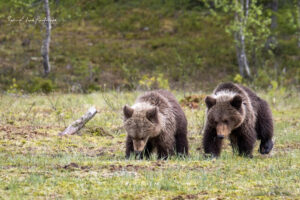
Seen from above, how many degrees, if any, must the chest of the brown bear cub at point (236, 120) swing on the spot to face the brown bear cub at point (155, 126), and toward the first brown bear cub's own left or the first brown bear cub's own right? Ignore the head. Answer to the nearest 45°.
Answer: approximately 45° to the first brown bear cub's own right

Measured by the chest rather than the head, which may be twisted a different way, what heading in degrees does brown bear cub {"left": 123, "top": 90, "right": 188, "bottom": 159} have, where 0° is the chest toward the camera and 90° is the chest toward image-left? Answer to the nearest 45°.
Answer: approximately 45°

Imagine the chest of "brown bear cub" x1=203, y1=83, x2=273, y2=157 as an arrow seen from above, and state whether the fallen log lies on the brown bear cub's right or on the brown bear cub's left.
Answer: on the brown bear cub's right

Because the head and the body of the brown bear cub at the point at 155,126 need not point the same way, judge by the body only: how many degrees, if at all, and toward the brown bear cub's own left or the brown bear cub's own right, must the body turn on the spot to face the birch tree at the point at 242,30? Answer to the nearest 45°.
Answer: approximately 135° to the brown bear cub's own right

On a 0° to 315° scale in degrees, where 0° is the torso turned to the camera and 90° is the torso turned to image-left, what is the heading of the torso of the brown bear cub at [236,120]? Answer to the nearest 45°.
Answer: approximately 45°

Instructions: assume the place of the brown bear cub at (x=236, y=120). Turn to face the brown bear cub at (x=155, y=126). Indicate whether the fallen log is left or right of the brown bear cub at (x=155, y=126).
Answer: right

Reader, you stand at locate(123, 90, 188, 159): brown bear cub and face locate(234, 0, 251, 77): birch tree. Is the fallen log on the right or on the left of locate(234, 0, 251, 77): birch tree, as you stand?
left

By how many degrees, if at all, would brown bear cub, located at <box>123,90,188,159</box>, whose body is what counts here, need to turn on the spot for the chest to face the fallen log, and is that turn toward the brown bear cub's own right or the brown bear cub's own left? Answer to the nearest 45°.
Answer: approximately 90° to the brown bear cub's own right

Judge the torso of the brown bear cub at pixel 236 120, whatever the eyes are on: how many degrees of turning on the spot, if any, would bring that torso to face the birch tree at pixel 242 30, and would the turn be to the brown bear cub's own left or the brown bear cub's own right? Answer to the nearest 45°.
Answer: approximately 135° to the brown bear cub's own right

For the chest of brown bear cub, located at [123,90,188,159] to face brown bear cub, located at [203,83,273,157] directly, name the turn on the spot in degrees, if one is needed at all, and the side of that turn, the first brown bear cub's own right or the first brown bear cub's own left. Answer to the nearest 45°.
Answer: approximately 135° to the first brown bear cub's own left
